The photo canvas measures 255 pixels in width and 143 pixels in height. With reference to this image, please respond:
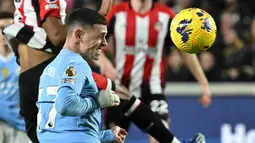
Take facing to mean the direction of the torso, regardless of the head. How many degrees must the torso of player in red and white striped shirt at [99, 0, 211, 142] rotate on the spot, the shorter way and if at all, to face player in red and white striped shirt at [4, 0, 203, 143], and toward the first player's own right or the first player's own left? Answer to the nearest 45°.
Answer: approximately 45° to the first player's own right

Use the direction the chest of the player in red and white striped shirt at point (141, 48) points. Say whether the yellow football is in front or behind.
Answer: in front

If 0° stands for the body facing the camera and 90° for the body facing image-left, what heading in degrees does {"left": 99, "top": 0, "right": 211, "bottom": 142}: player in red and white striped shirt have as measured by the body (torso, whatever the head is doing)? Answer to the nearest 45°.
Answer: approximately 0°

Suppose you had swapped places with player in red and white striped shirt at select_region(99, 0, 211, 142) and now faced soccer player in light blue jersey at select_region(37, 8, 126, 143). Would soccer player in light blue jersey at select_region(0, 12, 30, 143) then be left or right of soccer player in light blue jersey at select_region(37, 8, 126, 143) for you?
right

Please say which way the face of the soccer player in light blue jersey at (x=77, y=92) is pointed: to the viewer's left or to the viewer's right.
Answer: to the viewer's right

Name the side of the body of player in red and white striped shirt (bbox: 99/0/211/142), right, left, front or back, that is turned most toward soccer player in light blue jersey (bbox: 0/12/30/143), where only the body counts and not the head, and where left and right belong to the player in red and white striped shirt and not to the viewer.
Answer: right

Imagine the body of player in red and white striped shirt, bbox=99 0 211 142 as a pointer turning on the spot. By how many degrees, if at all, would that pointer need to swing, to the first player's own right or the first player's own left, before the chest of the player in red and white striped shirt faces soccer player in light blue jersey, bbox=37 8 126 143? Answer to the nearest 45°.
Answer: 0° — they already face them
